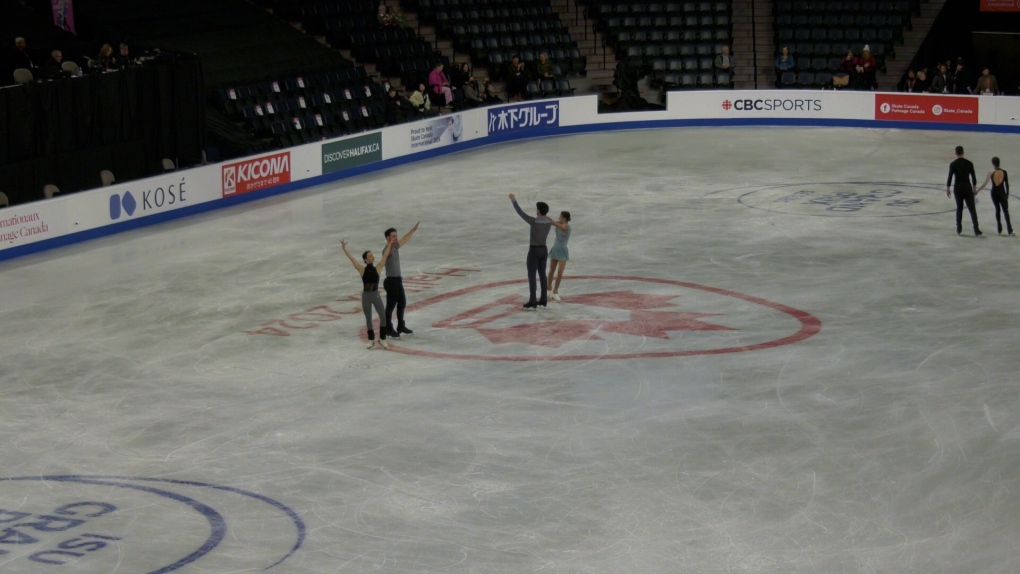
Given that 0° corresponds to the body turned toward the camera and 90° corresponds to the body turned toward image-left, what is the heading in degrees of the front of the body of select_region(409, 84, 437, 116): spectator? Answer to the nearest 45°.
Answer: approximately 315°

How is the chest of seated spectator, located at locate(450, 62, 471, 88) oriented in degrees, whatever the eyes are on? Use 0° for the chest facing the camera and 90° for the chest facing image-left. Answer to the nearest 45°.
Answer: approximately 315°

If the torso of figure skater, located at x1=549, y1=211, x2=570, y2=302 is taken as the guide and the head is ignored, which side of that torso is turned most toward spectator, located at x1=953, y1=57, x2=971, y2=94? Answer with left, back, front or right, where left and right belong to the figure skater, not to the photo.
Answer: back

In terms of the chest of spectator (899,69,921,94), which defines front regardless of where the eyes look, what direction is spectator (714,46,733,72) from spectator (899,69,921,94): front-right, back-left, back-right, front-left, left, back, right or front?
right

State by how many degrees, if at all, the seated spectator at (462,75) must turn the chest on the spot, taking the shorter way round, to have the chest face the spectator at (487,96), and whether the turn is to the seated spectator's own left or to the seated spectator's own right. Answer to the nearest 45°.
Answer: approximately 45° to the seated spectator's own left

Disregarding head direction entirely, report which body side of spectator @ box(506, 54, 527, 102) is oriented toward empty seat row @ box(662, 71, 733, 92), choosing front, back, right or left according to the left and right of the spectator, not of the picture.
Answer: left

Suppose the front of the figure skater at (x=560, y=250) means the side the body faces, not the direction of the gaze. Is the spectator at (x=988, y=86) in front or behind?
behind

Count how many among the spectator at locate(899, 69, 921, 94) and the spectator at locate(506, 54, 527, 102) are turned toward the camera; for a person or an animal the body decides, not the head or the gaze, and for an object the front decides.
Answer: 2

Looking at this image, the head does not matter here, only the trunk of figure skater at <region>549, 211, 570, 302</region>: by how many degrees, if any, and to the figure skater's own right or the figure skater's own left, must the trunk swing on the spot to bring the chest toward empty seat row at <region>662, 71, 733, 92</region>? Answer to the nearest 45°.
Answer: approximately 135° to the figure skater's own right

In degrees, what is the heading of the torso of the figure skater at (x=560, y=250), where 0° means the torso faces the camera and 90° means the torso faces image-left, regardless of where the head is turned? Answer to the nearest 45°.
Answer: approximately 45°
